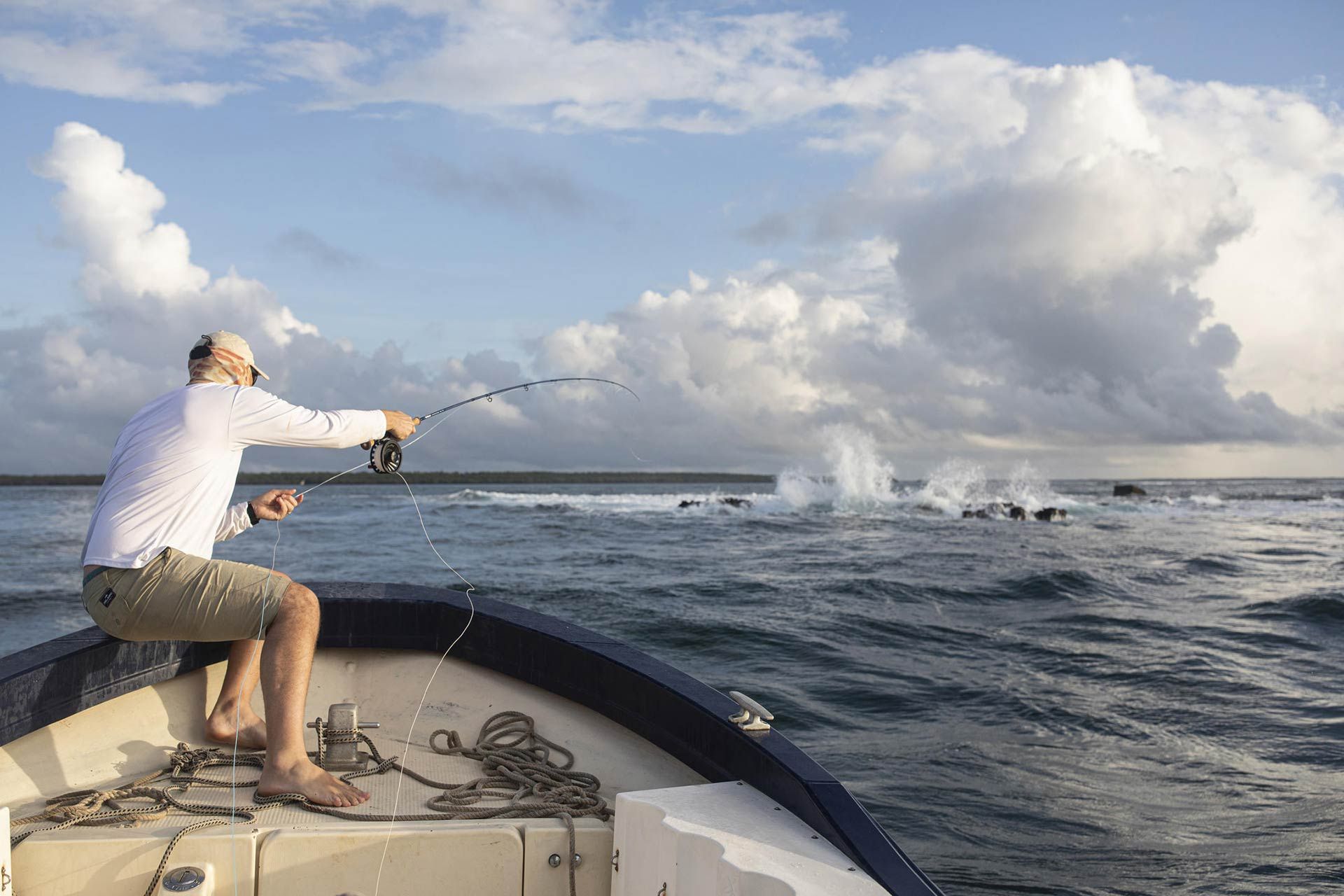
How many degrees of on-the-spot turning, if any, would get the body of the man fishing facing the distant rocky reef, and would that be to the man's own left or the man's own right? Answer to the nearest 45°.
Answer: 0° — they already face it

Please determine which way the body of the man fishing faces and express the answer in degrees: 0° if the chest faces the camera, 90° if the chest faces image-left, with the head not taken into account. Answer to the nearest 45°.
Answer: approximately 225°
